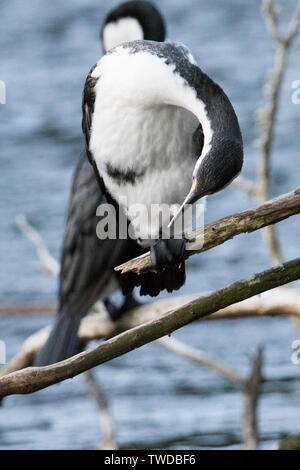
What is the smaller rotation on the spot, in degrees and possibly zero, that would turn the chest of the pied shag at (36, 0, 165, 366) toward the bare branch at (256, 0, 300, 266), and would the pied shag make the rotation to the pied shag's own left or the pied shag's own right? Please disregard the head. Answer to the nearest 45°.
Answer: approximately 45° to the pied shag's own right

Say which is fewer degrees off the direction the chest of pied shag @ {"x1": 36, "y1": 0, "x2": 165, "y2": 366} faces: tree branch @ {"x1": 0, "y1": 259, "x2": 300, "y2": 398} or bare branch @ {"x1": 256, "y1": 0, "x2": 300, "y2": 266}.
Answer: the bare branch
